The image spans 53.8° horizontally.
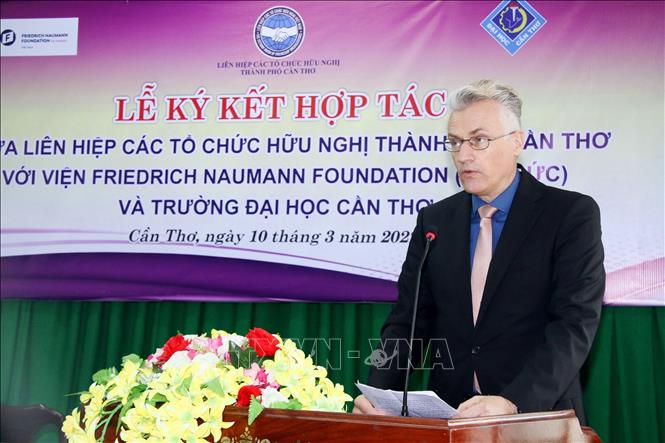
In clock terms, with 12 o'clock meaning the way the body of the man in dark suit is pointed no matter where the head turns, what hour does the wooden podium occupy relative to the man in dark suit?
The wooden podium is roughly at 11 o'clock from the man in dark suit.

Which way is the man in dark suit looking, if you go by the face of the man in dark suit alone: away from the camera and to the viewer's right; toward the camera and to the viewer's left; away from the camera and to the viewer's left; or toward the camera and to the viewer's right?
toward the camera and to the viewer's left

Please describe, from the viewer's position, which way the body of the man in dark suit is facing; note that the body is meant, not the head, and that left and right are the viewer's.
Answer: facing the viewer and to the left of the viewer

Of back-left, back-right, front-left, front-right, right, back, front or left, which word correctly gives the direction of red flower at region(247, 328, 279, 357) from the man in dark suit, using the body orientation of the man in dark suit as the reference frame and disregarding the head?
front
